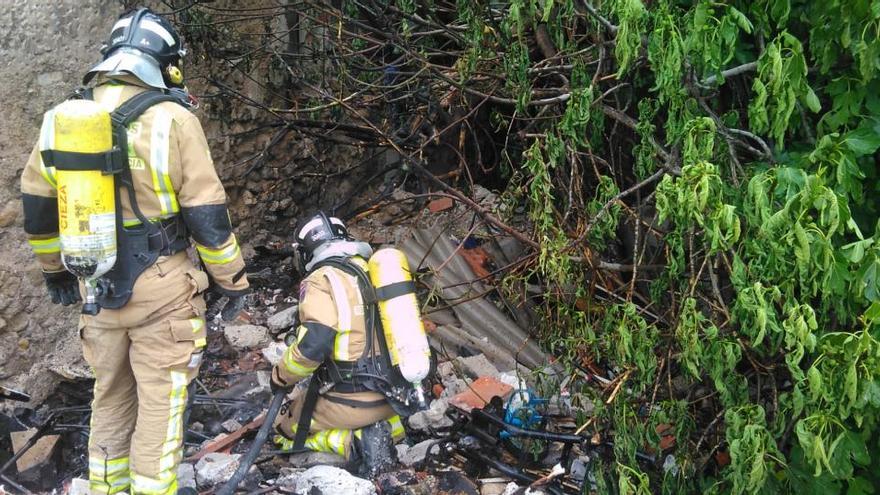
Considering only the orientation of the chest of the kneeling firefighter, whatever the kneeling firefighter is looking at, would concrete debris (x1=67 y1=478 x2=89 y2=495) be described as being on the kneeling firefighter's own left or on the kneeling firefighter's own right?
on the kneeling firefighter's own left

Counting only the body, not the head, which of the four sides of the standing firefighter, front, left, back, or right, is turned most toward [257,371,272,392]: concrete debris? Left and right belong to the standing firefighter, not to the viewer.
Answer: front

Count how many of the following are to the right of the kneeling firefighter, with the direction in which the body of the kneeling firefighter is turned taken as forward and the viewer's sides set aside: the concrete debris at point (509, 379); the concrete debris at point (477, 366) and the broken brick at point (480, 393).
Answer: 3

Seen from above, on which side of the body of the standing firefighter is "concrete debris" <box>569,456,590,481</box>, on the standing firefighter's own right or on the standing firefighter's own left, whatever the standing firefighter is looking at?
on the standing firefighter's own right

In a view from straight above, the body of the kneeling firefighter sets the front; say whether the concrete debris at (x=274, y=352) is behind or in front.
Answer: in front

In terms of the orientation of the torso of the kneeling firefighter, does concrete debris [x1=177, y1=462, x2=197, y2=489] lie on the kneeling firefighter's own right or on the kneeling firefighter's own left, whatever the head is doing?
on the kneeling firefighter's own left

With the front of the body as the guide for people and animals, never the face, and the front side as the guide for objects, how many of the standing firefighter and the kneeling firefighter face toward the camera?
0

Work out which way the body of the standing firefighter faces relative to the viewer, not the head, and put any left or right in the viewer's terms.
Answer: facing away from the viewer and to the right of the viewer

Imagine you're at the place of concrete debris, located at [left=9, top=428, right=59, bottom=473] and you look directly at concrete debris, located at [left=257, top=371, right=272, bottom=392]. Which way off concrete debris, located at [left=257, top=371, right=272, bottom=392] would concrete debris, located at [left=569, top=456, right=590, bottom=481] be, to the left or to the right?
right

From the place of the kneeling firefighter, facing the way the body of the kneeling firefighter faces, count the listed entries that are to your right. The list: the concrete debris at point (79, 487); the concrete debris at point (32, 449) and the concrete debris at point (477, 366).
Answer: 1

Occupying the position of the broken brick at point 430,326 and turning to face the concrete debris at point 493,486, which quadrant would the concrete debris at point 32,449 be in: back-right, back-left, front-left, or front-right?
front-right

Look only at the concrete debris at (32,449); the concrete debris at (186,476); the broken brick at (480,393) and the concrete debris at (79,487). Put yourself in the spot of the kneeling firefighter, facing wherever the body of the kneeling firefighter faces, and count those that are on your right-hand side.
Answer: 1

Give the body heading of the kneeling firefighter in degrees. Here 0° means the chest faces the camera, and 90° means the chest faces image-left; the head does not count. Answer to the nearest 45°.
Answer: approximately 135°
